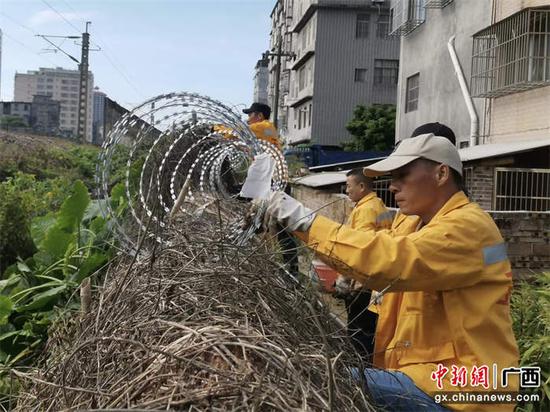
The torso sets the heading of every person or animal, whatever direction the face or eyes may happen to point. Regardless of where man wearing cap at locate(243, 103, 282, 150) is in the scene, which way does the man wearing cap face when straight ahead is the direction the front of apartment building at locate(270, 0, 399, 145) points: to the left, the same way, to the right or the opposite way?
the same way

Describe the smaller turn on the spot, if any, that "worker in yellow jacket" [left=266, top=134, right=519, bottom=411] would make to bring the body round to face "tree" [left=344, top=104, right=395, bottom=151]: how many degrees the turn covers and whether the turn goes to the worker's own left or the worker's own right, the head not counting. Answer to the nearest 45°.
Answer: approximately 90° to the worker's own right

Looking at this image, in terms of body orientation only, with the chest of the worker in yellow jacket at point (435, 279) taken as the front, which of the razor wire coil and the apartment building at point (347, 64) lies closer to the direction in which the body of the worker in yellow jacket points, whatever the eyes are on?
the razor wire coil

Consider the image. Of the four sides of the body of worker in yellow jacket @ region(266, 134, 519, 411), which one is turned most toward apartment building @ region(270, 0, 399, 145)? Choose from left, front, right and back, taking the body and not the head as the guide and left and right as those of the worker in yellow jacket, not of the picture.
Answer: right

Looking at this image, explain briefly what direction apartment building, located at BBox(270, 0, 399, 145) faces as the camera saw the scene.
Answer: facing to the left of the viewer

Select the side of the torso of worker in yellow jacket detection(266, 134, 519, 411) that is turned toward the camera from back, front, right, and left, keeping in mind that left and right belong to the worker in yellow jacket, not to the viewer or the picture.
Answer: left

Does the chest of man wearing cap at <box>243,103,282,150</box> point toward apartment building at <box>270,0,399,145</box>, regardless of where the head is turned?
no

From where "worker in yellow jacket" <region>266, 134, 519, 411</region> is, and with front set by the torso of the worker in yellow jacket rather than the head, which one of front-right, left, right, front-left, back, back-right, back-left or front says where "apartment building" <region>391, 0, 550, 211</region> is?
right

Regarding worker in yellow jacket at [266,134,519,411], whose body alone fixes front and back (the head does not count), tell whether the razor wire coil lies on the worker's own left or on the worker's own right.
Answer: on the worker's own right
